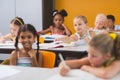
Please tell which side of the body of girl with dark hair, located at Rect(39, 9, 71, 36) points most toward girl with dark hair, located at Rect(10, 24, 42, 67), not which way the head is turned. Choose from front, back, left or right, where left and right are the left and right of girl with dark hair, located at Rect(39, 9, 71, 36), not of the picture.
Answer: front

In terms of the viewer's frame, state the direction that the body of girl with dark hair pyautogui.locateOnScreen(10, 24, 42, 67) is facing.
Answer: toward the camera

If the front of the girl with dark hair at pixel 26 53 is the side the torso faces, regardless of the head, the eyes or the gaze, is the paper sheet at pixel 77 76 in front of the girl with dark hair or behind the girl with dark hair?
in front

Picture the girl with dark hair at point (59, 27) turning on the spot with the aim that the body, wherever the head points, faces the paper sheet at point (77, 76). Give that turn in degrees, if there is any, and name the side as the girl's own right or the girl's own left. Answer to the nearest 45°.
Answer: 0° — they already face it

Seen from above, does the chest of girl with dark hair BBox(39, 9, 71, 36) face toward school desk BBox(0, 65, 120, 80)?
yes

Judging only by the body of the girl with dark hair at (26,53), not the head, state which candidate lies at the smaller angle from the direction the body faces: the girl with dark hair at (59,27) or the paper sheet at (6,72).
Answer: the paper sheet

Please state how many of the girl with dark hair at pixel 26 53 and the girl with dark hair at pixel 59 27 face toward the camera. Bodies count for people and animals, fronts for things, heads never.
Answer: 2

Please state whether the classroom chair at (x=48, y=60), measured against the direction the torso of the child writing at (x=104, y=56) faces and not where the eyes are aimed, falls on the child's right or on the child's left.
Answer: on the child's right

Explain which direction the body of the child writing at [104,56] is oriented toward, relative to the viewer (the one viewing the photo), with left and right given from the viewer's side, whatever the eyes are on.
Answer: facing the viewer and to the left of the viewer
